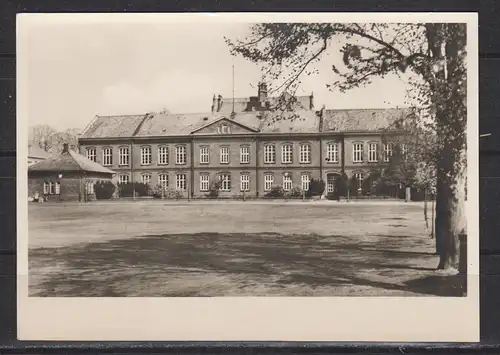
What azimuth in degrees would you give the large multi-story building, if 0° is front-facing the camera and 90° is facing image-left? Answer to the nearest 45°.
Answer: approximately 0°
